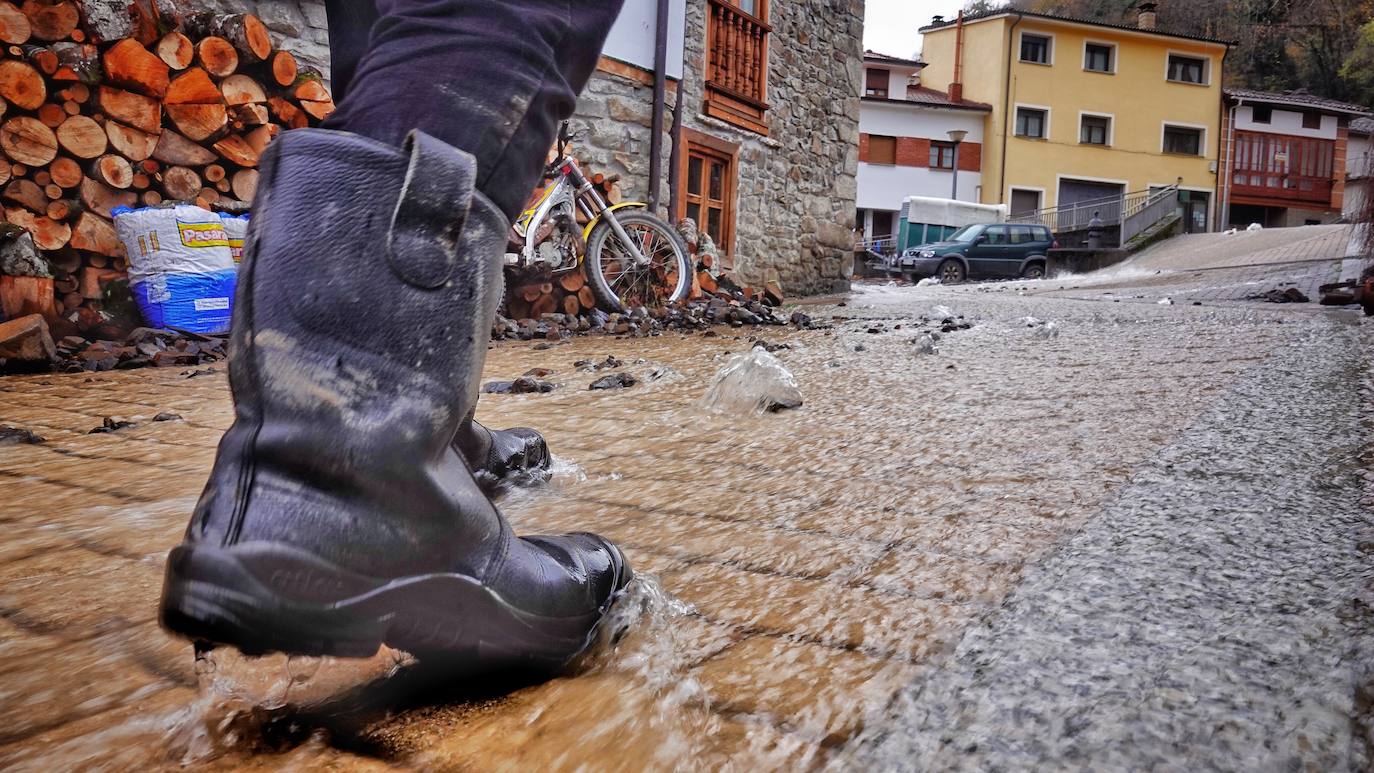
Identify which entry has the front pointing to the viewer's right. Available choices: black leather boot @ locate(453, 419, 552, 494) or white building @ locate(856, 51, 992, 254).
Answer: the black leather boot

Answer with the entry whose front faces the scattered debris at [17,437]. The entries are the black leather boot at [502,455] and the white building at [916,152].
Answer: the white building

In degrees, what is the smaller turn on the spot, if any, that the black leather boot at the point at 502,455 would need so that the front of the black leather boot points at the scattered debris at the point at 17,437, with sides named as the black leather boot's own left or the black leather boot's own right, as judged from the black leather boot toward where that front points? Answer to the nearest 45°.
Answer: approximately 135° to the black leather boot's own left

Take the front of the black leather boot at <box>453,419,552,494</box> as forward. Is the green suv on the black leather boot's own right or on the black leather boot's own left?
on the black leather boot's own left

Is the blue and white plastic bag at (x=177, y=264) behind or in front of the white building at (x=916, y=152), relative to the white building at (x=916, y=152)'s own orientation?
in front

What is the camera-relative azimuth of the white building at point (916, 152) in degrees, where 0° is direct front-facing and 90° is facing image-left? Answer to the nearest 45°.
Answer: approximately 0°

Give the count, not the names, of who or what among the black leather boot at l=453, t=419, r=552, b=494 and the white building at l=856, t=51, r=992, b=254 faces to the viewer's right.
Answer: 1

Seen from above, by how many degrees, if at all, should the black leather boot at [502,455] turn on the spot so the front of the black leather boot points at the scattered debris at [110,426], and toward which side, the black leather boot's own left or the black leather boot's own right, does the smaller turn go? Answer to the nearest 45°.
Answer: approximately 135° to the black leather boot's own left

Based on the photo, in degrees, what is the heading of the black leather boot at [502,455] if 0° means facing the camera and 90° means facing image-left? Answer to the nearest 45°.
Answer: approximately 270°

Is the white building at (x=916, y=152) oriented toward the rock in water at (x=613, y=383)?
yes
